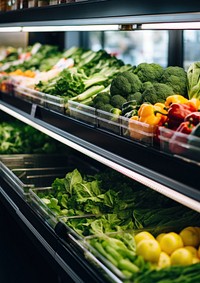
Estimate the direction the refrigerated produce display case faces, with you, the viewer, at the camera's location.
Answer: facing the viewer and to the left of the viewer

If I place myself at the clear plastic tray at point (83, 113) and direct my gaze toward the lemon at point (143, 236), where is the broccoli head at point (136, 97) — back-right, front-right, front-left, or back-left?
front-left
